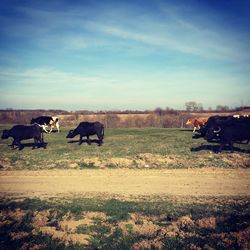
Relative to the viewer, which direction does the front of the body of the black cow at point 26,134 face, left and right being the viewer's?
facing to the left of the viewer

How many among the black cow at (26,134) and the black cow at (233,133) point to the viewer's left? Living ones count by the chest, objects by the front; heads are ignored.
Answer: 2

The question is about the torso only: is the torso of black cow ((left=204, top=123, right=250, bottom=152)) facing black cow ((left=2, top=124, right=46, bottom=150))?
yes

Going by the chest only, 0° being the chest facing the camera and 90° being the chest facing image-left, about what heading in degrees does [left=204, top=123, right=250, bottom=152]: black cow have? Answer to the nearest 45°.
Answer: approximately 90°
